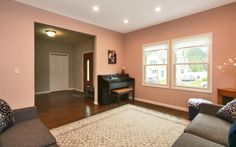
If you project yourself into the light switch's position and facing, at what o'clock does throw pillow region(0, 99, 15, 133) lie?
The throw pillow is roughly at 12 o'clock from the light switch.

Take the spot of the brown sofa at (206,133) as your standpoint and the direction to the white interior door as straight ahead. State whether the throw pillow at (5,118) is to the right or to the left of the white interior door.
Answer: left

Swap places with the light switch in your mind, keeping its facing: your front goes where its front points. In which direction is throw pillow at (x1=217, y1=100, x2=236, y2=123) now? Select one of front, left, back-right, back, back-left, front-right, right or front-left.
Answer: front-left

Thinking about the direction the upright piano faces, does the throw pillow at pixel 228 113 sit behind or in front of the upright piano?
in front

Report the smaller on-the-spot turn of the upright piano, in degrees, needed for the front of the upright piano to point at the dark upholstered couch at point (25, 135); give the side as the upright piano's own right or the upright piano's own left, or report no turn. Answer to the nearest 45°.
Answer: approximately 45° to the upright piano's own right

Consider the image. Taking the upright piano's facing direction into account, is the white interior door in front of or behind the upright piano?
behind

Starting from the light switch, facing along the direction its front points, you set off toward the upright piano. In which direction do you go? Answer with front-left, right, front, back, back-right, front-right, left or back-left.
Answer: left

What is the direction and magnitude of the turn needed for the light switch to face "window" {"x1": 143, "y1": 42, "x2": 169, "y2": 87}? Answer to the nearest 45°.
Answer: approximately 90° to its left

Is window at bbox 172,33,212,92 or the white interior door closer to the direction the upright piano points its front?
the window

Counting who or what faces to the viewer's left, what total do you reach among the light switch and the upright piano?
0

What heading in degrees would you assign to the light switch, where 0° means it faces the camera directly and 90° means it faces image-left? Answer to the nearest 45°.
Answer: approximately 0°

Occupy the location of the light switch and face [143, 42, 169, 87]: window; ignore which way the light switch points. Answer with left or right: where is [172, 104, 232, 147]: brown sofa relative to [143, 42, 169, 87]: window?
right

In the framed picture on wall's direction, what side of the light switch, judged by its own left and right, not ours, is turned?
left
